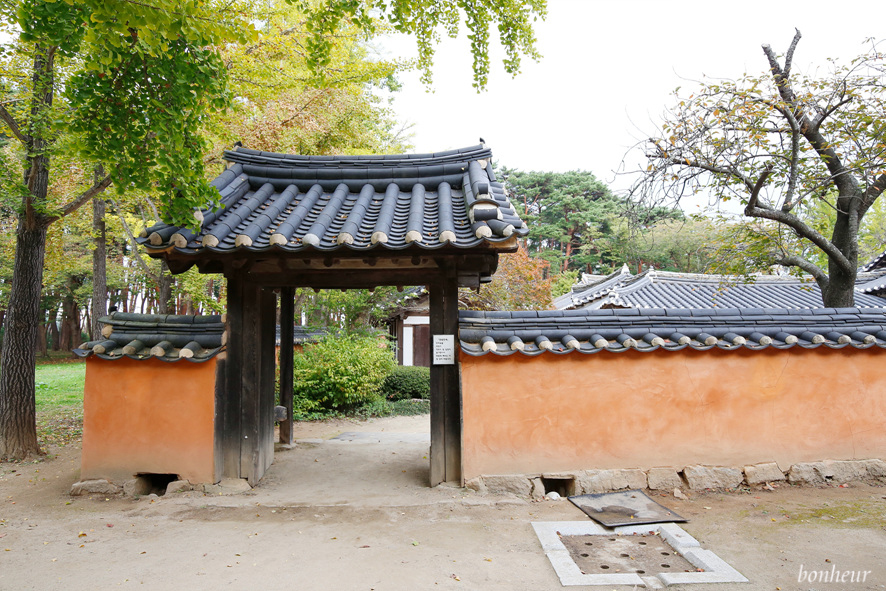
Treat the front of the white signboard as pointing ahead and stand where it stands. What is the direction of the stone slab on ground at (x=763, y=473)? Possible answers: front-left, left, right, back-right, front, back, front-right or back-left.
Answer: left

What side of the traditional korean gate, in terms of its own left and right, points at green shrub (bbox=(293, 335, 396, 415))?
back

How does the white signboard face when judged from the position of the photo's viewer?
facing the viewer

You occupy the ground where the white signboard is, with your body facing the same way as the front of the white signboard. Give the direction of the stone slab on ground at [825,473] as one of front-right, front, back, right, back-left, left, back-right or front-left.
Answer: left

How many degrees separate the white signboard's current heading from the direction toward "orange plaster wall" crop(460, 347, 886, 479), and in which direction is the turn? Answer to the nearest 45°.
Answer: approximately 90° to its left

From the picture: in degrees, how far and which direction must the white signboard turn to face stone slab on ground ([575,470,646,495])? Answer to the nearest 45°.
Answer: approximately 90° to its left

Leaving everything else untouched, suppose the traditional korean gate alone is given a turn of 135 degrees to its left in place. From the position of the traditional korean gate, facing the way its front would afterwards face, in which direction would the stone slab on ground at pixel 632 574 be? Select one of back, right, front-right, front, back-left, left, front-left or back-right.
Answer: right

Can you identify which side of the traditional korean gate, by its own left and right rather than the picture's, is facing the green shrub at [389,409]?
back

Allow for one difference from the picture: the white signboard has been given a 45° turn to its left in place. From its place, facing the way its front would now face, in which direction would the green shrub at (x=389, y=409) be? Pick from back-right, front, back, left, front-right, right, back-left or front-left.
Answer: back-left

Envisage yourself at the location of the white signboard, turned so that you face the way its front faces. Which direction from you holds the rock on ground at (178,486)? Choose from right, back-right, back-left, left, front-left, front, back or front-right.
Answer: right

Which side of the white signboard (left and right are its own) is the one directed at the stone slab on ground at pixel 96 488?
right

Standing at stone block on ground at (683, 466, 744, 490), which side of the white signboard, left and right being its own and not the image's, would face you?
left
